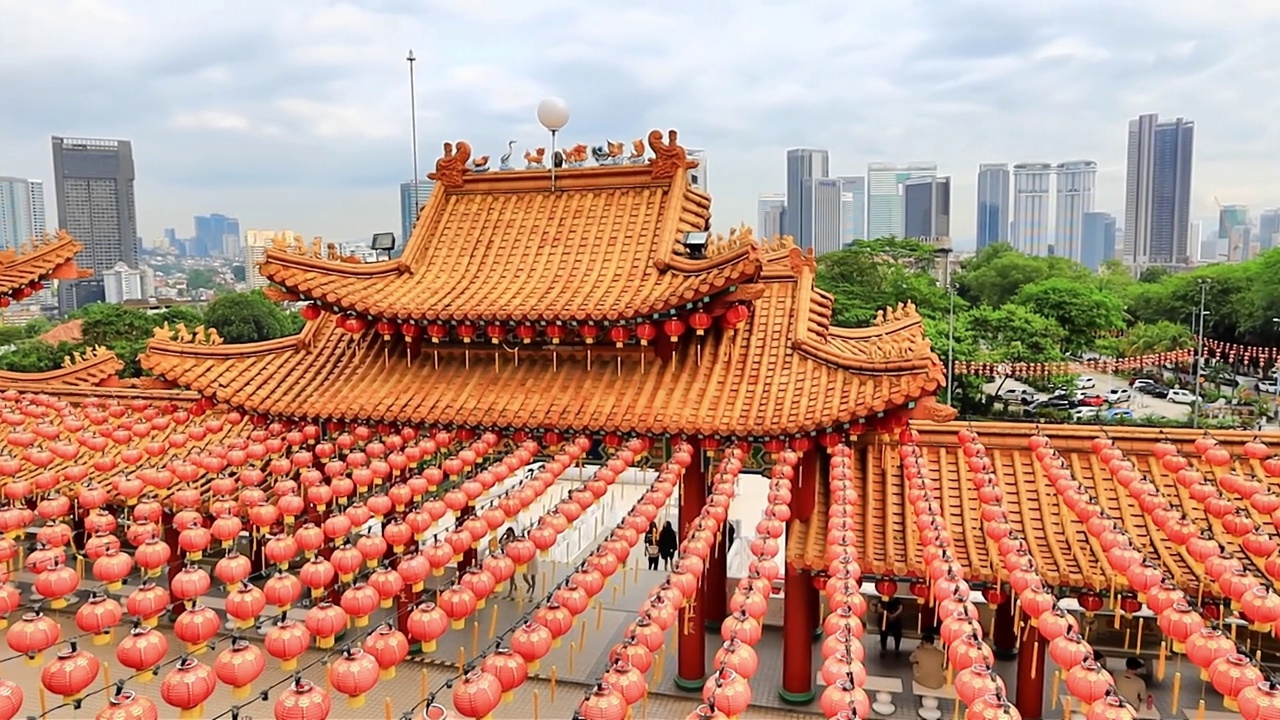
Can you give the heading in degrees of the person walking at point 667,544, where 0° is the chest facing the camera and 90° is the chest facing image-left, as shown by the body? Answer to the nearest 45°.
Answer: approximately 180°

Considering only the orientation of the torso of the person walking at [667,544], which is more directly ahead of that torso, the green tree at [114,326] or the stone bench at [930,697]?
the green tree

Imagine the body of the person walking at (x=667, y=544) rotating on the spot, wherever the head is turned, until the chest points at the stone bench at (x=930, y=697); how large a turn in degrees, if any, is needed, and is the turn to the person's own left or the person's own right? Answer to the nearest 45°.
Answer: approximately 135° to the person's own right

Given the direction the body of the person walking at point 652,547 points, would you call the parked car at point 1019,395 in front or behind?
in front

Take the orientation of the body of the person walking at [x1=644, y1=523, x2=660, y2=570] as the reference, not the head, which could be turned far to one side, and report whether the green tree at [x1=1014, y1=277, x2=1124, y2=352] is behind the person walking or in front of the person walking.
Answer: in front

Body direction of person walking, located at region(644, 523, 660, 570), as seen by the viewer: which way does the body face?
away from the camera

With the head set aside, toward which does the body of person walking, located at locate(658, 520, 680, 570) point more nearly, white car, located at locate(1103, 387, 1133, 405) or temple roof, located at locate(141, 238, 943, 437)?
the white car
